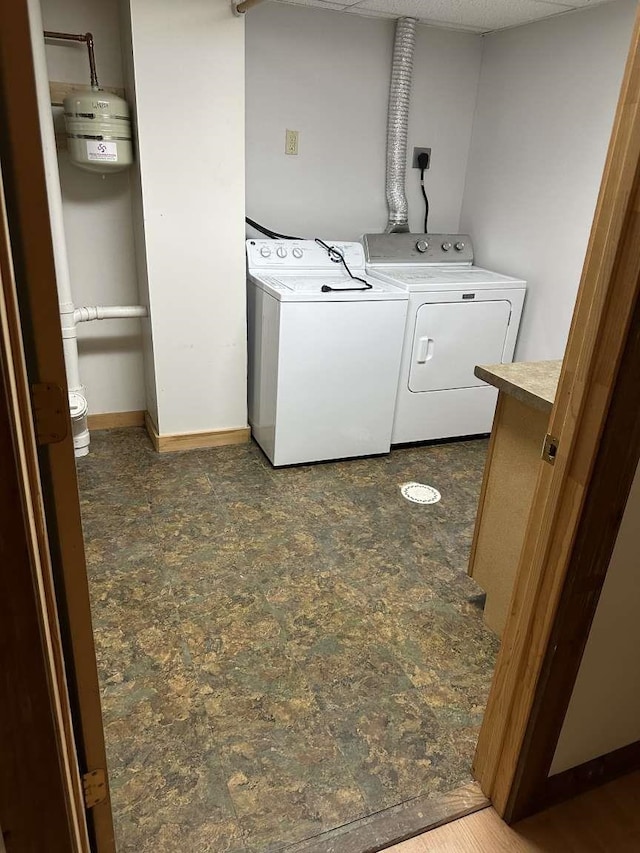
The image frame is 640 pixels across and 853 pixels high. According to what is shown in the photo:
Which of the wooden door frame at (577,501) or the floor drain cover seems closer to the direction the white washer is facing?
the wooden door frame

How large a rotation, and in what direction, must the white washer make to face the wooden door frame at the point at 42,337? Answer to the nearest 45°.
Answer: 0° — it already faces it

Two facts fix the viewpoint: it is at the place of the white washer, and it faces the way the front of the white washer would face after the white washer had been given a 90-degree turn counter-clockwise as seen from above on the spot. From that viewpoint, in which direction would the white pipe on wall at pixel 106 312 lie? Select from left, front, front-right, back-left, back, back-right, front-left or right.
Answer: back

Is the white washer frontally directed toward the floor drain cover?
no

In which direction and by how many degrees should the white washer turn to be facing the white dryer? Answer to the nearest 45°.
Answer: approximately 135° to its left

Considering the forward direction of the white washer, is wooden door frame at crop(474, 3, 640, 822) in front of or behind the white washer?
in front

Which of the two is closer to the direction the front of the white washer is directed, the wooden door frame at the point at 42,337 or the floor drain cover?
the wooden door frame

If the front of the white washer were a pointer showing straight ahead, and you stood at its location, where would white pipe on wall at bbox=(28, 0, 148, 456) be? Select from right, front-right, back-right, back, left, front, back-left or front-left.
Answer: right

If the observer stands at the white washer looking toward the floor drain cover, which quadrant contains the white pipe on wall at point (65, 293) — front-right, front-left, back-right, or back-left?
back-right

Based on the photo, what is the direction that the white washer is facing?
toward the camera

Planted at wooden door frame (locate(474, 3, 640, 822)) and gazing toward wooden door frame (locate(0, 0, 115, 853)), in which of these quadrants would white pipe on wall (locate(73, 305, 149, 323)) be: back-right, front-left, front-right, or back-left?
front-right
